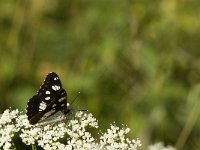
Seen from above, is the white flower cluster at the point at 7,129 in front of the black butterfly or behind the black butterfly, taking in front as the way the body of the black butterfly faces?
behind

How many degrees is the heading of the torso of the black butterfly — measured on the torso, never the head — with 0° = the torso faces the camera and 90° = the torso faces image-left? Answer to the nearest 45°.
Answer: approximately 270°
